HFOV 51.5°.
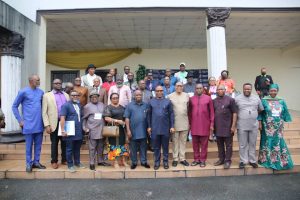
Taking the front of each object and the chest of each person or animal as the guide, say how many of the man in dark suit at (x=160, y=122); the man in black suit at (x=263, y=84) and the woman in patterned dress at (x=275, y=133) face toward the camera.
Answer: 3

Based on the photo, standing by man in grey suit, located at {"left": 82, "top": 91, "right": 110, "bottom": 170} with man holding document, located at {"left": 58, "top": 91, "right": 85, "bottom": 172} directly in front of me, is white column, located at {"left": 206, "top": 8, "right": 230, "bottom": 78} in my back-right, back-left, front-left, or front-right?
back-right

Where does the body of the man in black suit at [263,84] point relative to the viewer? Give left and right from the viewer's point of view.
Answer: facing the viewer

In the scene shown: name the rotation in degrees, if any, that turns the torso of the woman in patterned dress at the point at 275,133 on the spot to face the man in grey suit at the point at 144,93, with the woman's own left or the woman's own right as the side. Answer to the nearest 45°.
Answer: approximately 90° to the woman's own right

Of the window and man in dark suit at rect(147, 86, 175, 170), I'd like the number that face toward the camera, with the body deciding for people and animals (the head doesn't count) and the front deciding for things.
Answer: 2

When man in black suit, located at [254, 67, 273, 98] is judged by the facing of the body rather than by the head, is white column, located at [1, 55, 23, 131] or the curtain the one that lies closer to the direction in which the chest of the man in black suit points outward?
the white column

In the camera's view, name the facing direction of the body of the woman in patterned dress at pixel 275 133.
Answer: toward the camera

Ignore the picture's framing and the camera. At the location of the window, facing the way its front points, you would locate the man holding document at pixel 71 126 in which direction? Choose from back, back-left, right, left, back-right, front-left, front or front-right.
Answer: front

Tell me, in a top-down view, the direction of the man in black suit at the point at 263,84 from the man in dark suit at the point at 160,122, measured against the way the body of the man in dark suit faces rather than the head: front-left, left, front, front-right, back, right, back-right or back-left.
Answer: back-left

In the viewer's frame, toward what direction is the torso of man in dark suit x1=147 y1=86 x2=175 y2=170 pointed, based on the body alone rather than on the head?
toward the camera

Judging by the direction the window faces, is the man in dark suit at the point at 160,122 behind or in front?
in front

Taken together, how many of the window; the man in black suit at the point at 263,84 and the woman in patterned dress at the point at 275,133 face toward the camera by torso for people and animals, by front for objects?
3
